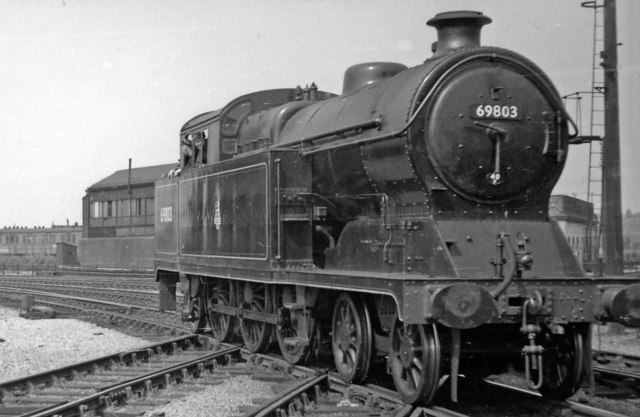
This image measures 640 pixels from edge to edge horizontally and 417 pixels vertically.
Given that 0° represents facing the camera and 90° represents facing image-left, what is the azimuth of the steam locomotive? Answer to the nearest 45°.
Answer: approximately 315°

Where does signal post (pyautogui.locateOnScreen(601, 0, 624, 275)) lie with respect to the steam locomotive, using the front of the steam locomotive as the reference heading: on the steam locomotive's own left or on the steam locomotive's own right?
on the steam locomotive's own left

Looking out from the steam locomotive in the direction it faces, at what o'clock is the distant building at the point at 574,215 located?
The distant building is roughly at 9 o'clock from the steam locomotive.

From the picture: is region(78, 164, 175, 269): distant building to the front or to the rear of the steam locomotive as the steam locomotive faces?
to the rear
